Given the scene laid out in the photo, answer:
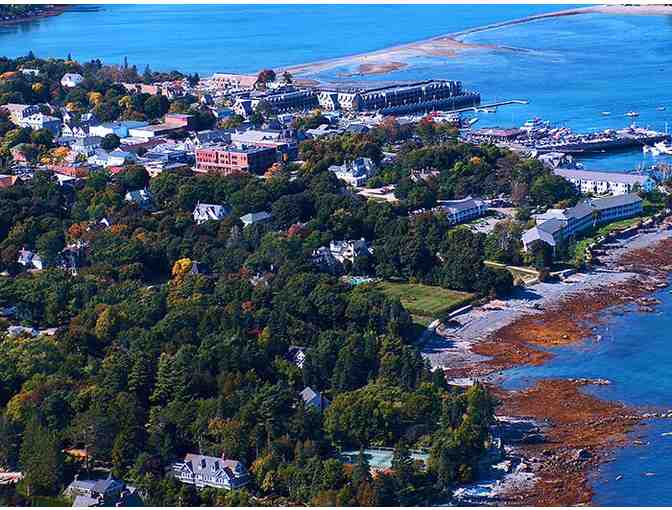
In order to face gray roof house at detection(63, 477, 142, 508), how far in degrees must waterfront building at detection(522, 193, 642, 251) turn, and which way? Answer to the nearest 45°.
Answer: approximately 45° to its right

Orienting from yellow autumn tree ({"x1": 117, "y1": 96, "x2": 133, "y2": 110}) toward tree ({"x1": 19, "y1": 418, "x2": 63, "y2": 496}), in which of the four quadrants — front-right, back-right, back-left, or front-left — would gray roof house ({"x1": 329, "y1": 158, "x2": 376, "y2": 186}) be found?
front-left

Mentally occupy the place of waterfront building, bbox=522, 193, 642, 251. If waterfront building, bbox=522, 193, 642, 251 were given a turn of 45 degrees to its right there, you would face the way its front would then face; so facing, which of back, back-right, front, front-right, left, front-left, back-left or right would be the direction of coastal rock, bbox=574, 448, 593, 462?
front

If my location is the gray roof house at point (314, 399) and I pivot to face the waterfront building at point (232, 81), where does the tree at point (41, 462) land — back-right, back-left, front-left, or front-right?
back-left

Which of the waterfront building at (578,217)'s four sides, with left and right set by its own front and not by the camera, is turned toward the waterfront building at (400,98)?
back

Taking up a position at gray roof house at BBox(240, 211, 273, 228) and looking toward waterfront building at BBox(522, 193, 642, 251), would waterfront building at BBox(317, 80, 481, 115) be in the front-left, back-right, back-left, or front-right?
front-left

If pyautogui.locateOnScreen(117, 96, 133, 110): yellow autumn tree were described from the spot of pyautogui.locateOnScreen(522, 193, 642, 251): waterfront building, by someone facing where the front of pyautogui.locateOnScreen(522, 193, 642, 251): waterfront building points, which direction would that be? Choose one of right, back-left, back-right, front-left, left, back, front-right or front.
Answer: back

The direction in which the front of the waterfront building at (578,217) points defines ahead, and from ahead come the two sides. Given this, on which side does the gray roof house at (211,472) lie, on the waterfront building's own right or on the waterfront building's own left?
on the waterfront building's own right

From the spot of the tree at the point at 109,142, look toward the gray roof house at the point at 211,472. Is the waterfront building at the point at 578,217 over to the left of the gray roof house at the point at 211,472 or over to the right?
left

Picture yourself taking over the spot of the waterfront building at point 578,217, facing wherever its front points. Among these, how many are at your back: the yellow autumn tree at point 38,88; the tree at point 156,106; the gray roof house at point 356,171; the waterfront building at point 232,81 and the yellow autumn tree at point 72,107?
5

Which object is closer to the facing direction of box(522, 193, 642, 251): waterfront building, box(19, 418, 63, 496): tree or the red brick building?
the tree

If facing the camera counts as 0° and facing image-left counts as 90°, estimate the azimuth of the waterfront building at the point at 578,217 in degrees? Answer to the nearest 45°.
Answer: approximately 315°

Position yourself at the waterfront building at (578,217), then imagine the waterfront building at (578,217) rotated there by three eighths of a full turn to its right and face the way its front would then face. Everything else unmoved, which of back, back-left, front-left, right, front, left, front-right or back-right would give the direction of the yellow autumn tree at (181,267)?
front-left

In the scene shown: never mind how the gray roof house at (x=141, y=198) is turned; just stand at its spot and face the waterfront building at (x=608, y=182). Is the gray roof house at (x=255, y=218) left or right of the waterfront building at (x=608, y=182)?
right

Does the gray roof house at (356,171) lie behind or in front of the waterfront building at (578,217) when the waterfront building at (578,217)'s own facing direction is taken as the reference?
behind

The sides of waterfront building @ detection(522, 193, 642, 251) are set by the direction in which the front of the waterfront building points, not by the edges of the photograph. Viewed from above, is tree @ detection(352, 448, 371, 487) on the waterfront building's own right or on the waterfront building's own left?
on the waterfront building's own right

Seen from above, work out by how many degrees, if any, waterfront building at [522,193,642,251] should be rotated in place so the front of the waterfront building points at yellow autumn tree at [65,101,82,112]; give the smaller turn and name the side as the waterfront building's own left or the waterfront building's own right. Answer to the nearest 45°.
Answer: approximately 180°

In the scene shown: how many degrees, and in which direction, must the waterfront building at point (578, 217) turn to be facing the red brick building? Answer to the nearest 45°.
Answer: approximately 180°

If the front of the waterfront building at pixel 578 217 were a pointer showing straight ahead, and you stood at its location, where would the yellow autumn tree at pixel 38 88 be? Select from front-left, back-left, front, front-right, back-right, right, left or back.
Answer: back
